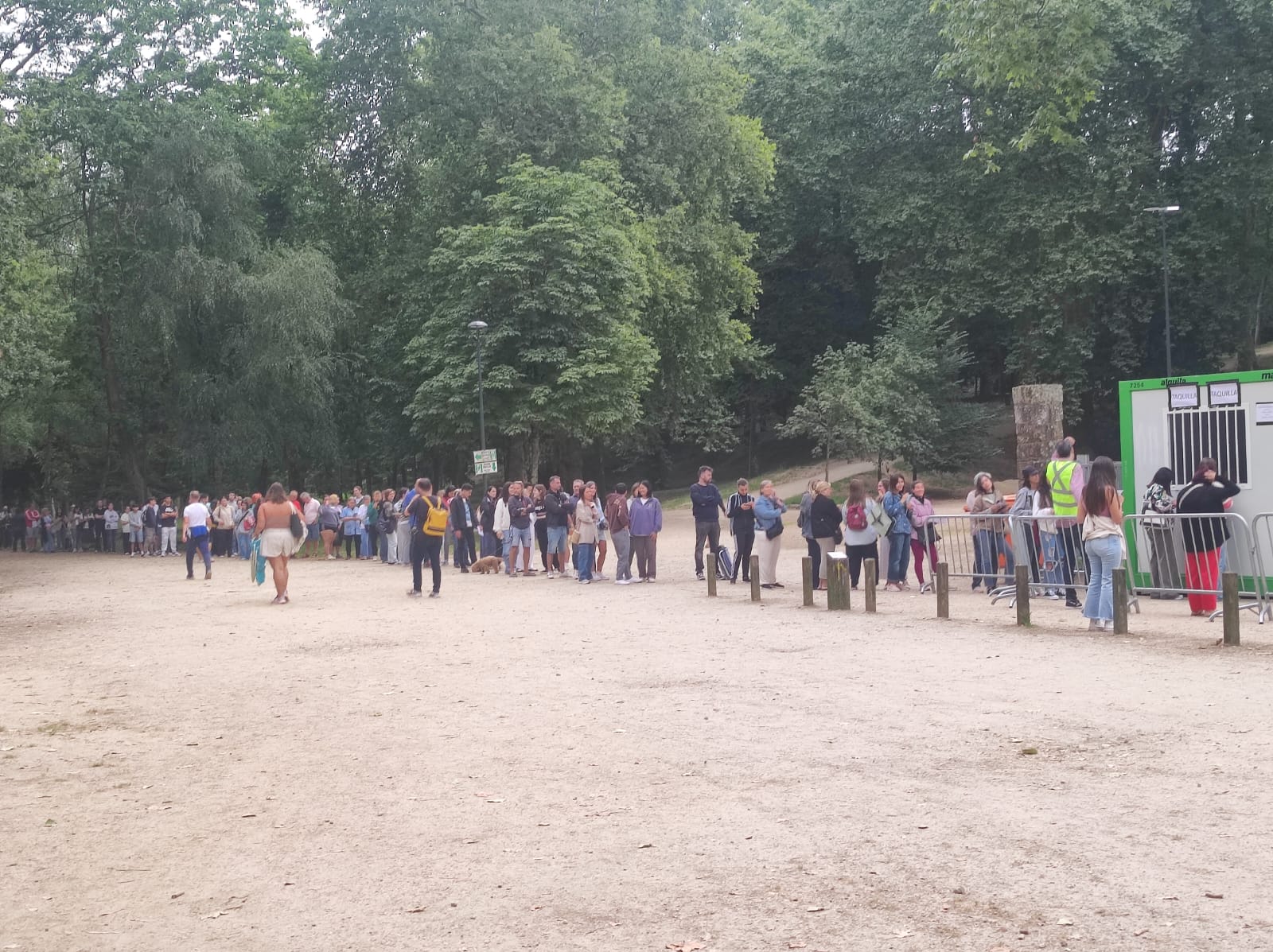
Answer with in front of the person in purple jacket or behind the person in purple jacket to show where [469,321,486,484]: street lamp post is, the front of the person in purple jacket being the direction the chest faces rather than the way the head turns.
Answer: behind

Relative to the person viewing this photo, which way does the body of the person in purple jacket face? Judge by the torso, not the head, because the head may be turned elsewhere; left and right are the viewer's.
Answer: facing the viewer

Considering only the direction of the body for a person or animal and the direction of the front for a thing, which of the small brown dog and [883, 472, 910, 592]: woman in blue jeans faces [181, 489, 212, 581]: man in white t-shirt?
the small brown dog

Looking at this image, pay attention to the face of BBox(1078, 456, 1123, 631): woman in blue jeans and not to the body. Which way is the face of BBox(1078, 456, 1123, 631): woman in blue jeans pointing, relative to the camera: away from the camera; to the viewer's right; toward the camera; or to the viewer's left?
away from the camera

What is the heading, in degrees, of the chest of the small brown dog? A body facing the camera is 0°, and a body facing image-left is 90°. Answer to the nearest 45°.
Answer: approximately 90°

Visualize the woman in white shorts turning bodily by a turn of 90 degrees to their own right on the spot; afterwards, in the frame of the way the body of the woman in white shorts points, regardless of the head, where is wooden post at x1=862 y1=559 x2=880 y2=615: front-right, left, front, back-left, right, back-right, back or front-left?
front-right

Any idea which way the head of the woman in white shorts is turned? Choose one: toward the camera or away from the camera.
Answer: away from the camera

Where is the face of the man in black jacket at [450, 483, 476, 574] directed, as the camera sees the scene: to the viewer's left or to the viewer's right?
to the viewer's right

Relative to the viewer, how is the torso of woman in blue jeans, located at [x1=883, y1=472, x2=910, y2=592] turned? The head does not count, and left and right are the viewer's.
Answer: facing the viewer and to the right of the viewer

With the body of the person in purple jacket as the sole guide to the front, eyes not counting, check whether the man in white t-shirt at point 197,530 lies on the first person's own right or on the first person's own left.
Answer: on the first person's own right

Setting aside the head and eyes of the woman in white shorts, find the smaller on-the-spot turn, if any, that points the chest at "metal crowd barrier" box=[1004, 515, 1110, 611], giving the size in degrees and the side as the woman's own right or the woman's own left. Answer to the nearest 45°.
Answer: approximately 135° to the woman's own right

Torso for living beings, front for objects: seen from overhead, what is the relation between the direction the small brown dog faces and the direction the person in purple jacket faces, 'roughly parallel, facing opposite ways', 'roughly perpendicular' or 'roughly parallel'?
roughly perpendicular

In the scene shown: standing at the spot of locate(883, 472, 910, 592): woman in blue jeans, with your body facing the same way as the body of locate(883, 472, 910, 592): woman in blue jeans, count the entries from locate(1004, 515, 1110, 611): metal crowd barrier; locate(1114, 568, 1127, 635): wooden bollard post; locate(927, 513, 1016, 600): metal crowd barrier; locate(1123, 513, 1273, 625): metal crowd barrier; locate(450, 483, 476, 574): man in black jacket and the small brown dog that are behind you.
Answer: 2
